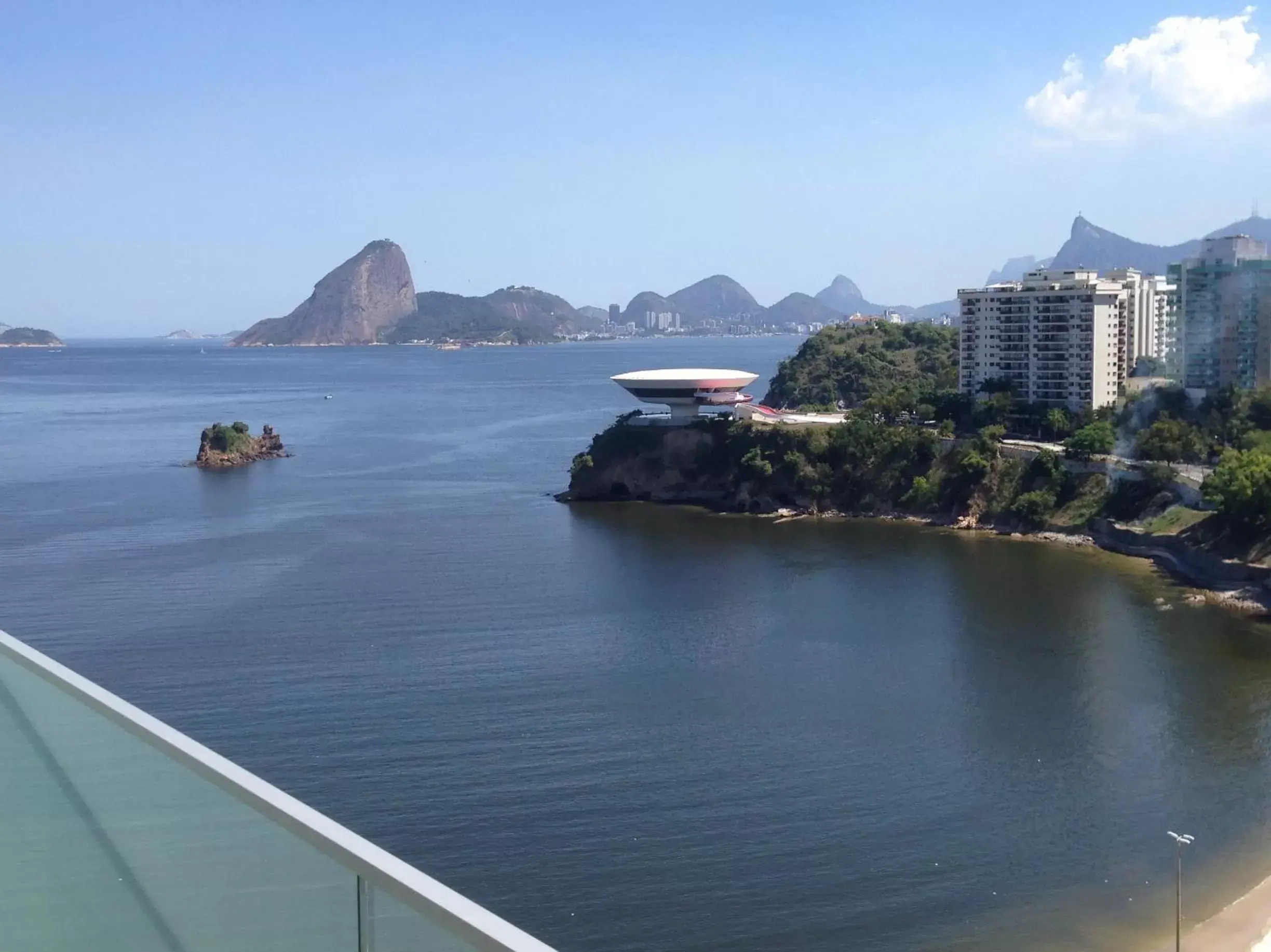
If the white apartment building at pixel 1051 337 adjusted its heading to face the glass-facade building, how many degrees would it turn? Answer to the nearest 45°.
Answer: approximately 135° to its left

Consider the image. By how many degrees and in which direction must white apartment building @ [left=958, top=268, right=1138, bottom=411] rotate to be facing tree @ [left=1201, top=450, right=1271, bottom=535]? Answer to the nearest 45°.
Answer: approximately 45° to its left

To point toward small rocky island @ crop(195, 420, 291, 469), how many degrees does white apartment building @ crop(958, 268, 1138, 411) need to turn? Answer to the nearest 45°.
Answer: approximately 45° to its right

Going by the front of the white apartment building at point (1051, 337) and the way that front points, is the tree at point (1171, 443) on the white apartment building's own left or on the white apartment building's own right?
on the white apartment building's own left

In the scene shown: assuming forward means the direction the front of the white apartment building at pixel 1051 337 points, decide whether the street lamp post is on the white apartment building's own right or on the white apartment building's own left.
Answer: on the white apartment building's own left

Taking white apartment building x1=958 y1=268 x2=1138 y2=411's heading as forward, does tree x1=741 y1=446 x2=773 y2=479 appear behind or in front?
in front

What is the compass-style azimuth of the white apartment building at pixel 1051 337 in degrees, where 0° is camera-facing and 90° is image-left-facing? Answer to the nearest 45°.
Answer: approximately 45°
